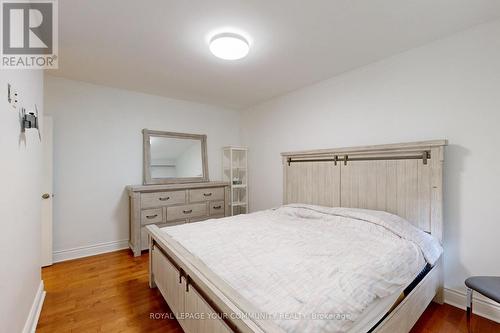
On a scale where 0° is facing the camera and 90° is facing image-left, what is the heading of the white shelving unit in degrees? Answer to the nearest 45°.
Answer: approximately 315°

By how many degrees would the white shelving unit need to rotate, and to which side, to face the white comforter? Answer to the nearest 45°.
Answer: approximately 45° to its right

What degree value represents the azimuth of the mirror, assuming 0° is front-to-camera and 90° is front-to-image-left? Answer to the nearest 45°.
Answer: approximately 315°

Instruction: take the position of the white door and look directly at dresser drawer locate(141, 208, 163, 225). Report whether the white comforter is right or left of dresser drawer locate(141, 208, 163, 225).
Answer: right

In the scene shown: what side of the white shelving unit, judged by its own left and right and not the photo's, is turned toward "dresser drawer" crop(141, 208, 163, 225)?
right

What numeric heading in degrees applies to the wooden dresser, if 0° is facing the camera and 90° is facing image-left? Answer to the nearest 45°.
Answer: approximately 315°

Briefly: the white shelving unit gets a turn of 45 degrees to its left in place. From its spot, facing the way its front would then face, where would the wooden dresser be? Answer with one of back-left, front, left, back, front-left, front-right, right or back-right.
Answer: back-right

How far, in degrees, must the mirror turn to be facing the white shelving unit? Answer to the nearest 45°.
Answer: approximately 45° to its left
